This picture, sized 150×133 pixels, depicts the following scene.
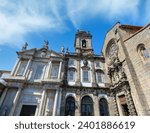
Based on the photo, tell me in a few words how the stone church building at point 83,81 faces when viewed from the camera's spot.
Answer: facing the viewer
